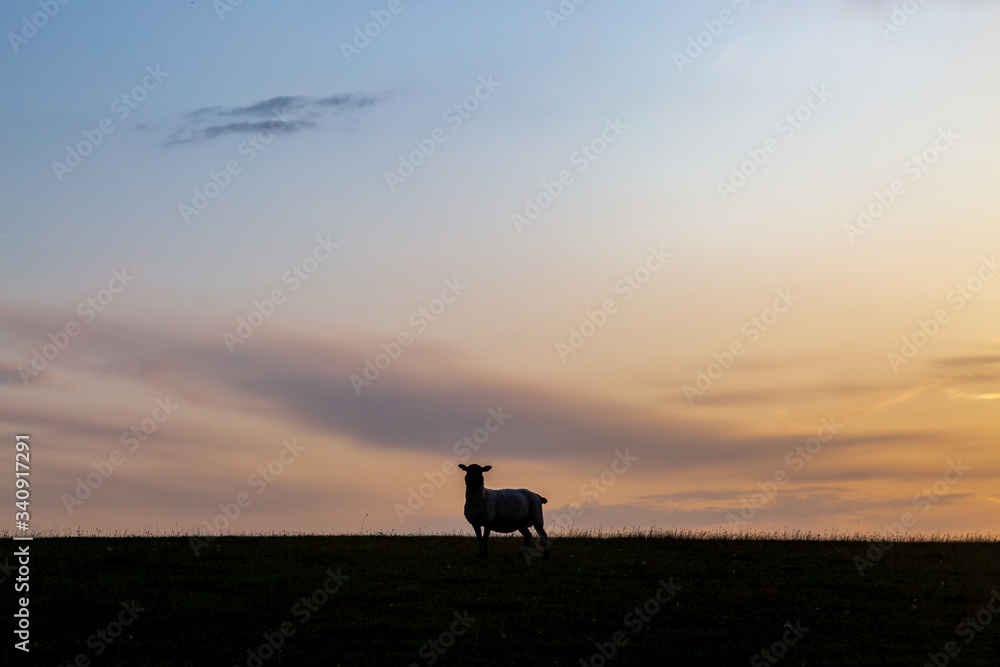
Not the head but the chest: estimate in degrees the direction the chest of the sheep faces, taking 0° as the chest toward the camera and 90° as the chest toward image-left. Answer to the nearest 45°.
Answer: approximately 90°
